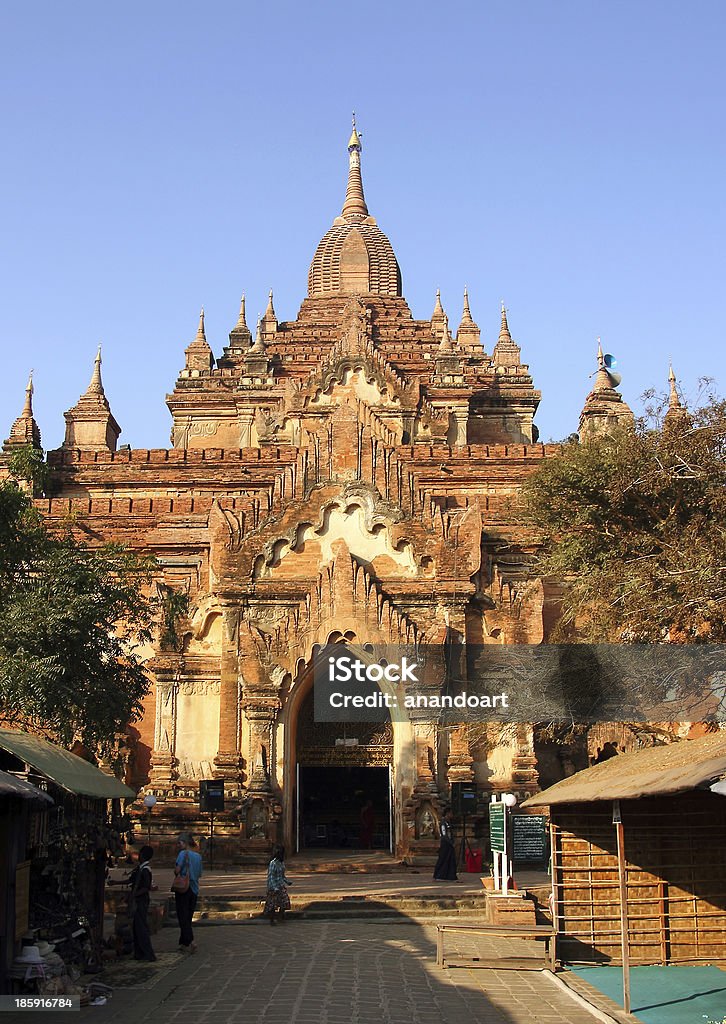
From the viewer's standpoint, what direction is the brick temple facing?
toward the camera

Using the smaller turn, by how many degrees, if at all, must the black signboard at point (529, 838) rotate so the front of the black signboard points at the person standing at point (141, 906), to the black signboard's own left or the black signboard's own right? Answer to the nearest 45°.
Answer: approximately 45° to the black signboard's own right

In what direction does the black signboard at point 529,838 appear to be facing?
toward the camera

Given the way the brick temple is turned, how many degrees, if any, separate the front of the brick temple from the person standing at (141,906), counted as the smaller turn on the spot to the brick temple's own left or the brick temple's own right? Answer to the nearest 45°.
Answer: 0° — it already faces them

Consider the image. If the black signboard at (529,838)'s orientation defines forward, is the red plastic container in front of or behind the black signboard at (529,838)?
behind

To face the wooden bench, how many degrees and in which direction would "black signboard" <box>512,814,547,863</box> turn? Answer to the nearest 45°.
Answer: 0° — it already faces it

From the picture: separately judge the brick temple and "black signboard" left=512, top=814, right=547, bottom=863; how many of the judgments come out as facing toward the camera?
2

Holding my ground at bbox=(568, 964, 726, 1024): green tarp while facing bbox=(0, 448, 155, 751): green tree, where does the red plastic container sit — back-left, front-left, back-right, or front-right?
front-right

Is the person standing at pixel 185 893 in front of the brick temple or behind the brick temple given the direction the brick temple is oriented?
in front

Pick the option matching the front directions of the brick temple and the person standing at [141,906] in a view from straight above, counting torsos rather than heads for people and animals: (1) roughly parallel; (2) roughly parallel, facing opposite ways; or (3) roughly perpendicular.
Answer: roughly perpendicular
